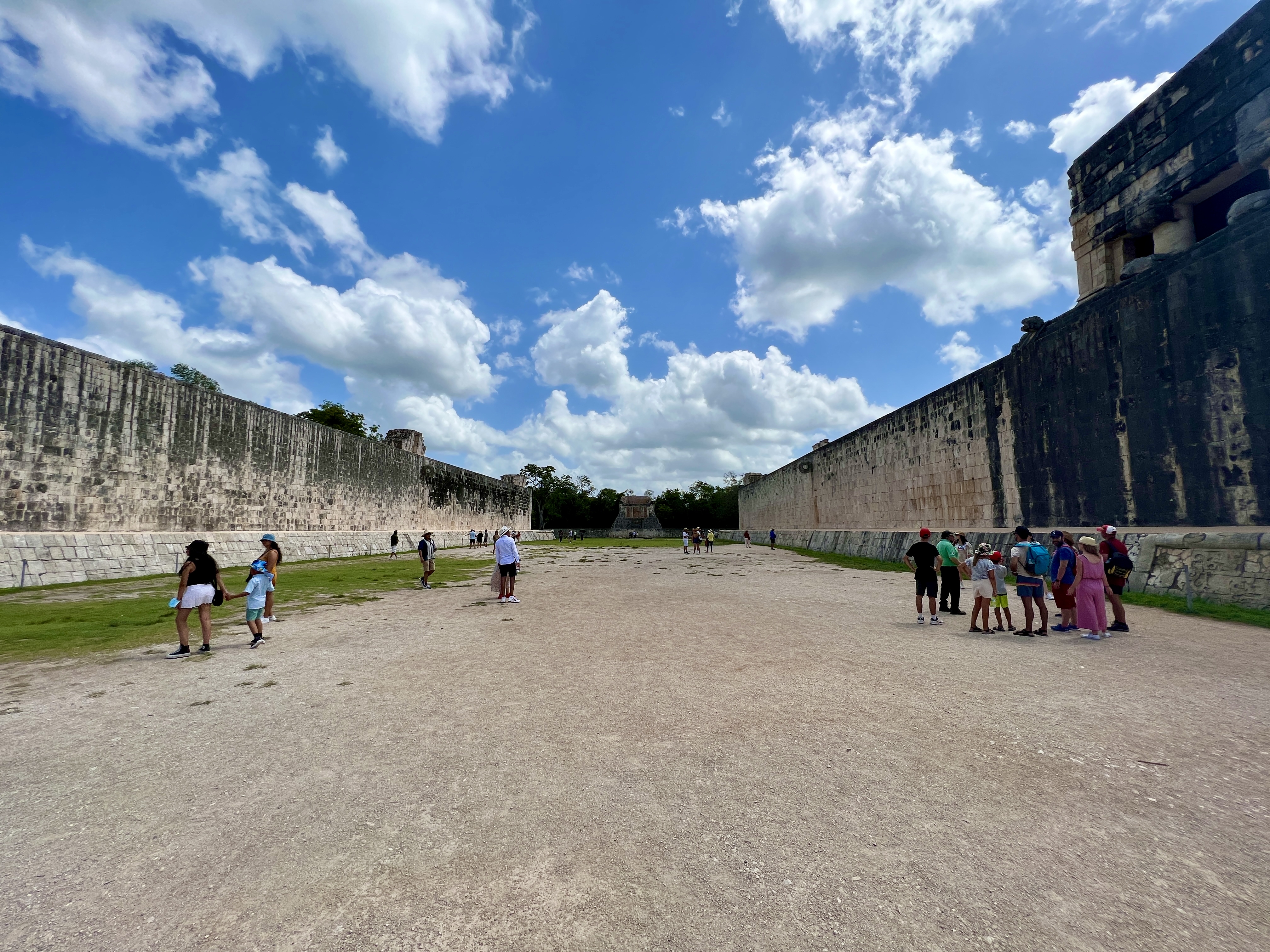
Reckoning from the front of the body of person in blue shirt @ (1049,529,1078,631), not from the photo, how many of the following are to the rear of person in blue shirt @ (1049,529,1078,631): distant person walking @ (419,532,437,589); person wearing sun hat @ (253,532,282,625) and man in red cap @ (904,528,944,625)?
0

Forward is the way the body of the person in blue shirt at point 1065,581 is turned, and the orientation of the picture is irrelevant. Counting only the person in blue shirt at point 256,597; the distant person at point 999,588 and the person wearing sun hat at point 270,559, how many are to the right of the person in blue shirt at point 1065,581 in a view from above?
0

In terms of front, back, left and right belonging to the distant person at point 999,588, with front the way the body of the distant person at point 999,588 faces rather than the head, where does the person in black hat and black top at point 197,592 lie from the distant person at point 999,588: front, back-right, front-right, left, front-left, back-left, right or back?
back-left

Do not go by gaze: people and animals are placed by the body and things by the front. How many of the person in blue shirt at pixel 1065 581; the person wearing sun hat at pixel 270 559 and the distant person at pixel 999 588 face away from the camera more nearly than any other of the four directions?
1

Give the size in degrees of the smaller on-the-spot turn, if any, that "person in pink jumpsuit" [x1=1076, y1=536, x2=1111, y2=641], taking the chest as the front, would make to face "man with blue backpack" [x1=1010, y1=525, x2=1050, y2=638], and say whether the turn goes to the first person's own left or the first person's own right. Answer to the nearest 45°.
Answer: approximately 45° to the first person's own left

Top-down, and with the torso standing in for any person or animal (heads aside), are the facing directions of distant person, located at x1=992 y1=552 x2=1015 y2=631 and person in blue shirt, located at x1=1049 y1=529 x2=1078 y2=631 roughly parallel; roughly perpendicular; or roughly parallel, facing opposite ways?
roughly perpendicular

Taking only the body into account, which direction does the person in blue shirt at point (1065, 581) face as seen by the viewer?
to the viewer's left

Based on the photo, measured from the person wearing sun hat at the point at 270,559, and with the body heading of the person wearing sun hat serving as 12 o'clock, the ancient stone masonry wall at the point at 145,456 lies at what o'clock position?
The ancient stone masonry wall is roughly at 4 o'clock from the person wearing sun hat.

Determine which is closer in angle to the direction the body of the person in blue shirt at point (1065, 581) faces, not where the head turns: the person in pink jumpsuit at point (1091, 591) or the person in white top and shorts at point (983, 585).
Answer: the person in white top and shorts

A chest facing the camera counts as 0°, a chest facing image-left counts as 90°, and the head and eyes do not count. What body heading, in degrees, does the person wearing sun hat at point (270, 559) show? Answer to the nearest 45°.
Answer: approximately 45°

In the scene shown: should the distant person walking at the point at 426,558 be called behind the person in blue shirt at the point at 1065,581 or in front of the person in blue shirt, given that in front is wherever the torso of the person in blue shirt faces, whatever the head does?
in front

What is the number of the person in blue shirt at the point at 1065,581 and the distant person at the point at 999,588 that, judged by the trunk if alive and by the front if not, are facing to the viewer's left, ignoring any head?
1

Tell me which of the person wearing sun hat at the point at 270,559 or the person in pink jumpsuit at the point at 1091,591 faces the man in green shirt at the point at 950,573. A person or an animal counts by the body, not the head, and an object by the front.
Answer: the person in pink jumpsuit

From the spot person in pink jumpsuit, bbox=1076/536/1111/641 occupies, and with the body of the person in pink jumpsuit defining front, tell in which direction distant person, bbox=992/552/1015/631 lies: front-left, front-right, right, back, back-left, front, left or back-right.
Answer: front-left
